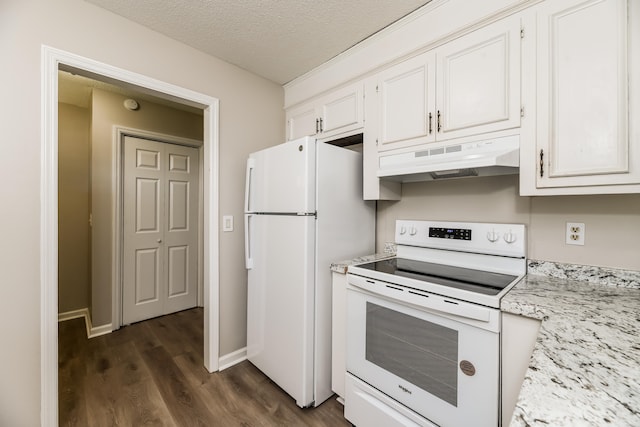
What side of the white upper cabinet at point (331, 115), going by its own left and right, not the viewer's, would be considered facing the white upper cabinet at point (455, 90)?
left

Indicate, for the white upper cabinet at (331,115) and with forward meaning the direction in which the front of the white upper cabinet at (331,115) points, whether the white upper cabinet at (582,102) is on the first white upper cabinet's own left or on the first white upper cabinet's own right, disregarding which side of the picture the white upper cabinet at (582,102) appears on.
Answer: on the first white upper cabinet's own left

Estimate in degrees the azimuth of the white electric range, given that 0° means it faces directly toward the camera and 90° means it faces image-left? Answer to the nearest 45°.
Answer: approximately 45°

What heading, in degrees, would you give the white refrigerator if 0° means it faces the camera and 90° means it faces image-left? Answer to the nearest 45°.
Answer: approximately 45°

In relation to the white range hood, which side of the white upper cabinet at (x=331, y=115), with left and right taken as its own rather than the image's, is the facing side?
left

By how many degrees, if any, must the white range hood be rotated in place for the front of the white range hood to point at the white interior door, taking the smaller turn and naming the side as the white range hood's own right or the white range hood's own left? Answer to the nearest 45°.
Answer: approximately 45° to the white range hood's own right
